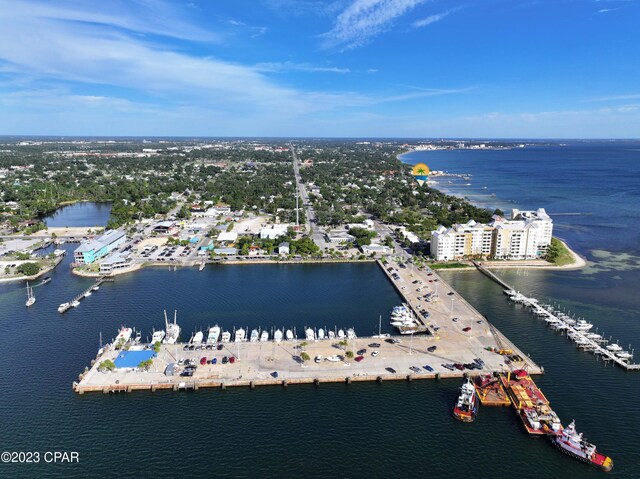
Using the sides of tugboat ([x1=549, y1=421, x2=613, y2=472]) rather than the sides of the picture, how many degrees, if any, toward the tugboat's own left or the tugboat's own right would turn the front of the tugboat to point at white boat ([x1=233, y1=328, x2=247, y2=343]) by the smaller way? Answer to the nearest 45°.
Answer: approximately 45° to the tugboat's own left

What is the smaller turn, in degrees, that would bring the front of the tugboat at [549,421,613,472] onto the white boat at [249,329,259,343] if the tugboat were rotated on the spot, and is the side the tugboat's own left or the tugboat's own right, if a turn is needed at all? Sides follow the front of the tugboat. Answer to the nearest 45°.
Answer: approximately 45° to the tugboat's own left

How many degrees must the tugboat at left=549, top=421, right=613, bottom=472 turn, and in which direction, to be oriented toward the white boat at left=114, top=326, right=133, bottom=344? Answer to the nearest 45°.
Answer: approximately 45° to its left

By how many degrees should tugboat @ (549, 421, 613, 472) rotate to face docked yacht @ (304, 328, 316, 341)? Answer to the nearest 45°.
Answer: approximately 45° to its left

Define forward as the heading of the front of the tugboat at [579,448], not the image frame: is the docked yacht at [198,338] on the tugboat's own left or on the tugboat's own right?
on the tugboat's own left

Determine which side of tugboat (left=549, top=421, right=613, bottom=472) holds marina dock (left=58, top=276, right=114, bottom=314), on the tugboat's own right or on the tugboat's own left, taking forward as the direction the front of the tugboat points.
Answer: on the tugboat's own left

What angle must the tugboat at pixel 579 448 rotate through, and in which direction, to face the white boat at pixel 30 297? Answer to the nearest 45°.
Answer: approximately 45° to its left

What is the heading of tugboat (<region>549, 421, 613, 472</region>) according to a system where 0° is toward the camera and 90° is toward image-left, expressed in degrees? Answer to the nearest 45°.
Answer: approximately 135°

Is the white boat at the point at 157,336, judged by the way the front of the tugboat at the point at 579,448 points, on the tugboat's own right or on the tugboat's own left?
on the tugboat's own left
